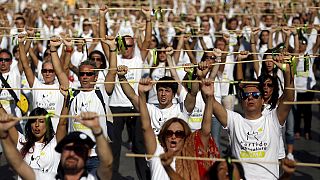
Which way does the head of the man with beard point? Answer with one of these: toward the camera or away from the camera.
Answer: toward the camera

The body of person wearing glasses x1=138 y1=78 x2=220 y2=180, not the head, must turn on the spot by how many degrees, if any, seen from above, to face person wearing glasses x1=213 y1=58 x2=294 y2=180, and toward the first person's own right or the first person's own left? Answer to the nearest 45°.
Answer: approximately 135° to the first person's own left

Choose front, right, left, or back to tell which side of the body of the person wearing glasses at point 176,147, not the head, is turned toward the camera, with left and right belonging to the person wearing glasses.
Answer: front

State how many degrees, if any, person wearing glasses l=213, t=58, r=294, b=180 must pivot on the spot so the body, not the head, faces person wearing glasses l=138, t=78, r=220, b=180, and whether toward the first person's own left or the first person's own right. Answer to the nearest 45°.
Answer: approximately 45° to the first person's own right

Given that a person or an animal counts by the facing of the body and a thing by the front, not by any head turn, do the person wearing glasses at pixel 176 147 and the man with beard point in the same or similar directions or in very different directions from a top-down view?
same or similar directions

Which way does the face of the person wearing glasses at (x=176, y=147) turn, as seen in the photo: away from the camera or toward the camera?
toward the camera

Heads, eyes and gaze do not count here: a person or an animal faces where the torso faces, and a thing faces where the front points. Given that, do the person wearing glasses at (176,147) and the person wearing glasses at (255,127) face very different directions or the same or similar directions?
same or similar directions

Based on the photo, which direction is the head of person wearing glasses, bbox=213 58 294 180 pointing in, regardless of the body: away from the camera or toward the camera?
toward the camera

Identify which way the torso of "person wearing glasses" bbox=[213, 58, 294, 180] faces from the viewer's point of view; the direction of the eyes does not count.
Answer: toward the camera
